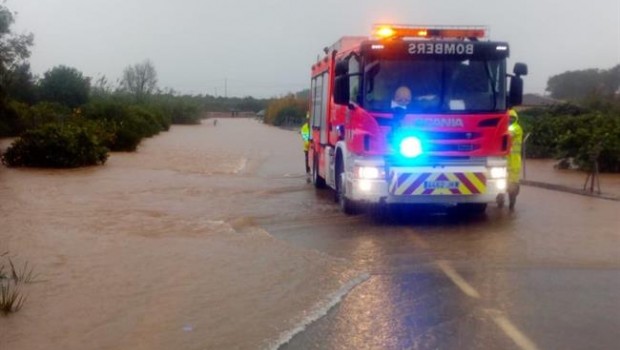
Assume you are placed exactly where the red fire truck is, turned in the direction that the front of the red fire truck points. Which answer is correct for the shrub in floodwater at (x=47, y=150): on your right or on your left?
on your right

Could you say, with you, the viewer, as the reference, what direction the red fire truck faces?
facing the viewer

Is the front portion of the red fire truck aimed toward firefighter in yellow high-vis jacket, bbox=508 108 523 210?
no

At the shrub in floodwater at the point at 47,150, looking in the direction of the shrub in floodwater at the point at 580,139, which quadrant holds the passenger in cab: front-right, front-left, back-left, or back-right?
front-right

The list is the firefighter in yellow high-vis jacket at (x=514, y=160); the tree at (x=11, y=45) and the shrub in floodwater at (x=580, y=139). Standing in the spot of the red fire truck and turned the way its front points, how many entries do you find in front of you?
0

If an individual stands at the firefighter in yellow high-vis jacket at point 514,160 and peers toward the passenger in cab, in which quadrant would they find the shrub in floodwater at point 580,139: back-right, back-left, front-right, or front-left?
back-right

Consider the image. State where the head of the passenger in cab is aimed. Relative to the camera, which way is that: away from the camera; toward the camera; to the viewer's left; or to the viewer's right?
toward the camera

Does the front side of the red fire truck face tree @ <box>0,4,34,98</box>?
no

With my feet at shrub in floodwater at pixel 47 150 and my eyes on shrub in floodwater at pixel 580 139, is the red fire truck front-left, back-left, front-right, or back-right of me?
front-right

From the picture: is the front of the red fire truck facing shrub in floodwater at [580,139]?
no
